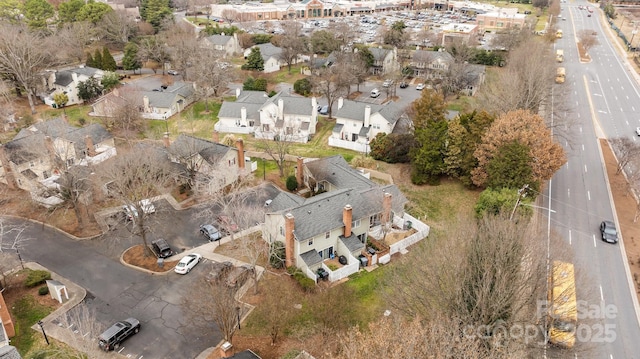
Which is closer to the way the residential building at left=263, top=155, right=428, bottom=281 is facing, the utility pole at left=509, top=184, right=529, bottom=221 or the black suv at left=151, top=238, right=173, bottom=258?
the black suv

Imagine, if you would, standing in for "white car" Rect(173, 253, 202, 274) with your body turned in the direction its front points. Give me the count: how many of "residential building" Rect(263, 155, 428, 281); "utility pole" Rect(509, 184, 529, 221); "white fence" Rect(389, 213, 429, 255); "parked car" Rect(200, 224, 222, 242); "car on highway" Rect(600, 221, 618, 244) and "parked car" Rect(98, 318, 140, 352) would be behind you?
1

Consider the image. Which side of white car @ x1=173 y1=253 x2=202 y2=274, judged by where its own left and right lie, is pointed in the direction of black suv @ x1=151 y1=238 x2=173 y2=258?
left

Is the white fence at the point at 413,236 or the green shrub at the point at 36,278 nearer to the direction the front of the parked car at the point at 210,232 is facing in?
the white fence

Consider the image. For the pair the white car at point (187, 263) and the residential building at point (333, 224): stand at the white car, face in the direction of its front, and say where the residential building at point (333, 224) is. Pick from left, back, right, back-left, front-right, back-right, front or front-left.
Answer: front-right

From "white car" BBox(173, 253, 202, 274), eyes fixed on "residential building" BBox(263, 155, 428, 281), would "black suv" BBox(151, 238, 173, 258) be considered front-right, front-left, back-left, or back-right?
back-left
